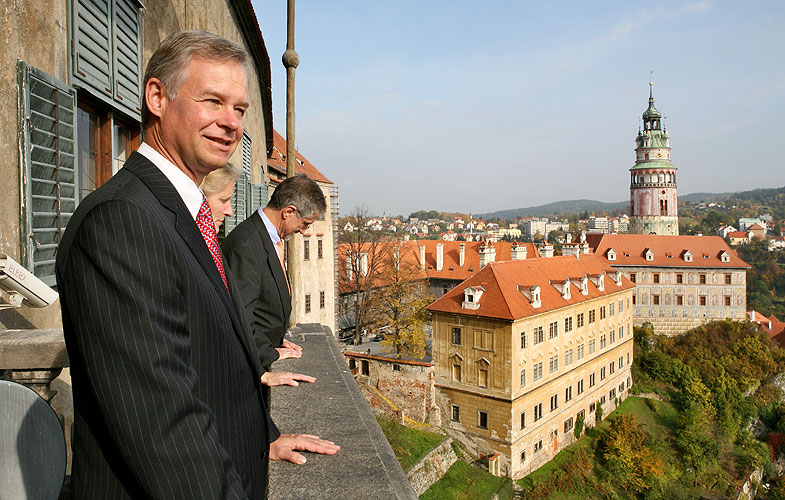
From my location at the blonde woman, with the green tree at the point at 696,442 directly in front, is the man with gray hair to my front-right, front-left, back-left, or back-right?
back-right

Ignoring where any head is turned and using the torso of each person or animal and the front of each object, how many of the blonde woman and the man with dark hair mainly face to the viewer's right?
2

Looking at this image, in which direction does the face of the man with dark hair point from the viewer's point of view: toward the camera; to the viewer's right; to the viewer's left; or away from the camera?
to the viewer's right

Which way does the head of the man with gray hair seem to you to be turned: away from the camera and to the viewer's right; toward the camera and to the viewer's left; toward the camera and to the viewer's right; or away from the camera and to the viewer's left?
toward the camera and to the viewer's right

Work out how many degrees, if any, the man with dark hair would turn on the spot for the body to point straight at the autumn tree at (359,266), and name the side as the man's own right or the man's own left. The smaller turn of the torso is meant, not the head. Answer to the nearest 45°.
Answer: approximately 90° to the man's own left

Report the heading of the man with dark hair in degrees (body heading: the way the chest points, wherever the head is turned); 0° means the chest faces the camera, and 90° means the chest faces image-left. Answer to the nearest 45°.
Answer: approximately 270°

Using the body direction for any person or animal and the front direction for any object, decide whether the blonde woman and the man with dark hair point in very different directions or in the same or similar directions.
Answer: same or similar directions

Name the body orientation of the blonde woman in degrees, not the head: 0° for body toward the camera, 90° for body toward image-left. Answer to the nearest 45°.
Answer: approximately 270°
